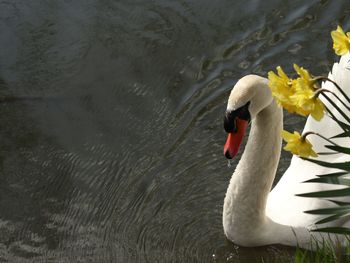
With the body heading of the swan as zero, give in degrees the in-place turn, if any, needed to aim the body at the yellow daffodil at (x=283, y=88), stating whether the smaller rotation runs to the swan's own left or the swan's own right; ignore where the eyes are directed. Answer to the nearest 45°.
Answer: approximately 90° to the swan's own left

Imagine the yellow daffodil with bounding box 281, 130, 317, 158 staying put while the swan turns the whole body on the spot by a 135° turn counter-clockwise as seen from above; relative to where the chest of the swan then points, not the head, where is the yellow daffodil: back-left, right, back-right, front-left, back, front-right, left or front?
front-right

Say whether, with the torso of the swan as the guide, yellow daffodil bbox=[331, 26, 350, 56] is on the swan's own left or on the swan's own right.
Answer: on the swan's own left

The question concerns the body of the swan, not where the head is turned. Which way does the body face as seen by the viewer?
to the viewer's left
